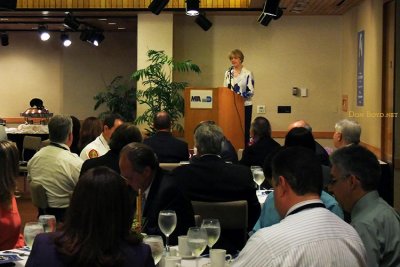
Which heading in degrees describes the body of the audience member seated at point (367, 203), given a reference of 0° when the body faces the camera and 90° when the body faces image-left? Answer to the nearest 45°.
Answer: approximately 135°

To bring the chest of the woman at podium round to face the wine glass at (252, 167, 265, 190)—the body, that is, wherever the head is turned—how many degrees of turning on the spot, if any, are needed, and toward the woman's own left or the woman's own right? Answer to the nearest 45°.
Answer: approximately 45° to the woman's own left

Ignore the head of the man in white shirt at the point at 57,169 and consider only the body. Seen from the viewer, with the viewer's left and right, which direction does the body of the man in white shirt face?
facing away from the viewer and to the right of the viewer

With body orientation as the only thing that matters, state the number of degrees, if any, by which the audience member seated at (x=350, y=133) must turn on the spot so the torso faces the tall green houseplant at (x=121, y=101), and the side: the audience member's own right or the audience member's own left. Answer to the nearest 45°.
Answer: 0° — they already face it

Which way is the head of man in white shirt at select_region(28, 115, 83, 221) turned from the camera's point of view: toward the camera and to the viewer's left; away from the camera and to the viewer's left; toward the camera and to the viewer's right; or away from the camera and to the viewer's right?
away from the camera and to the viewer's right

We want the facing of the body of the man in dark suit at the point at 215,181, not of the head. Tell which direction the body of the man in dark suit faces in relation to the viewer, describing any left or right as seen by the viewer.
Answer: facing away from the viewer

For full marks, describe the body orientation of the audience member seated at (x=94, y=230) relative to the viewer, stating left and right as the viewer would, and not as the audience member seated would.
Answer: facing away from the viewer

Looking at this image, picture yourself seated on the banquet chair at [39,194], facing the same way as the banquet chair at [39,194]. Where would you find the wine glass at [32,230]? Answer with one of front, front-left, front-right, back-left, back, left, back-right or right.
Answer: back-right

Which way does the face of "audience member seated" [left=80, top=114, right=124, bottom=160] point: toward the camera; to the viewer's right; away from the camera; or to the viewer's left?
to the viewer's right

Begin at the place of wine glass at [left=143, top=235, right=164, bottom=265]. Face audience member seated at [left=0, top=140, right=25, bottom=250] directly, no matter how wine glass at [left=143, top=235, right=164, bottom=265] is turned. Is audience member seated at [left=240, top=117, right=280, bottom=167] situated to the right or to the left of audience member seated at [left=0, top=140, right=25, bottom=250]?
right

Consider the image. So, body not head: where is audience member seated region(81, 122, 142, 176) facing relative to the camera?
away from the camera

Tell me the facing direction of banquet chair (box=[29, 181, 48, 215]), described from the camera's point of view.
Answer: facing away from the viewer and to the right of the viewer

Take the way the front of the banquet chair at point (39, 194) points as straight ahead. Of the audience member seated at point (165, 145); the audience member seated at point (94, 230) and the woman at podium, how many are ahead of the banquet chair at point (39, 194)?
2

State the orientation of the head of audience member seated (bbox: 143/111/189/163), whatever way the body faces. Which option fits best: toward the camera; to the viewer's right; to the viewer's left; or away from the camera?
away from the camera
